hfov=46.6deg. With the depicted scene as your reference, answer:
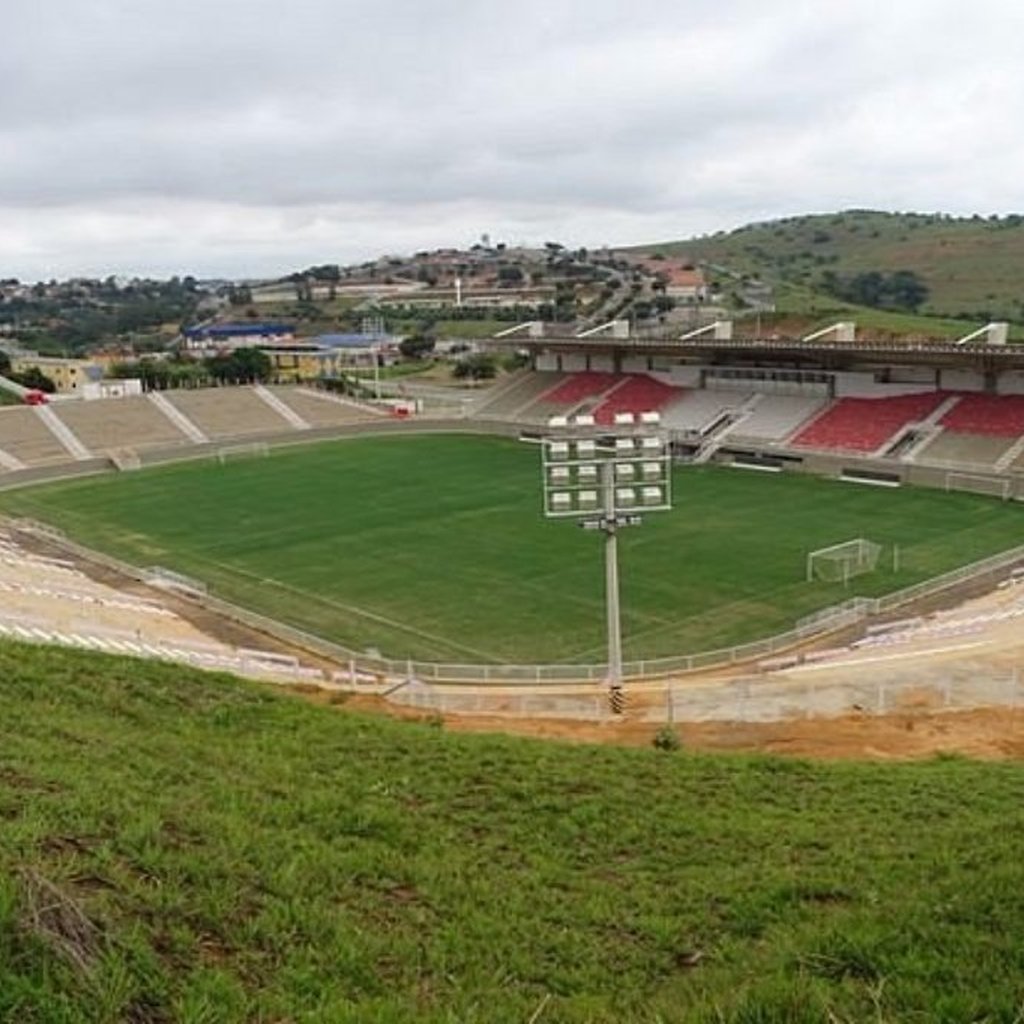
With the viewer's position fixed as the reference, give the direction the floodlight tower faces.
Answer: facing away from the viewer

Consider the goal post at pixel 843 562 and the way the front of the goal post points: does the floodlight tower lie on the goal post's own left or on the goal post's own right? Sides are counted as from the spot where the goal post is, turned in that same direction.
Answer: on the goal post's own left

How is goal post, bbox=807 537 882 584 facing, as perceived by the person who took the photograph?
facing away from the viewer and to the left of the viewer

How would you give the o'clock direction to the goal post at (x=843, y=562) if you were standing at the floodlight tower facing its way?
The goal post is roughly at 1 o'clock from the floodlight tower.

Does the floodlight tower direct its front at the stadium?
yes
